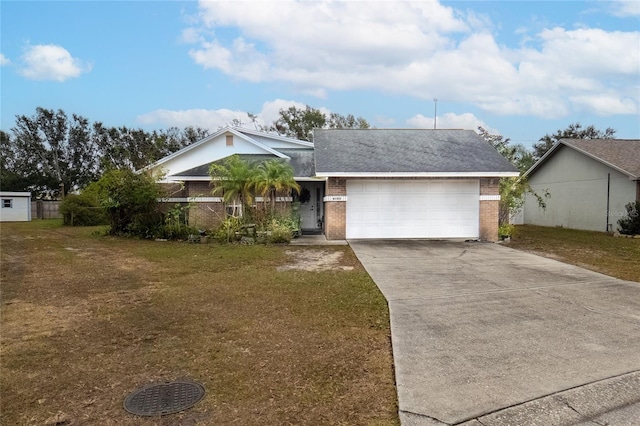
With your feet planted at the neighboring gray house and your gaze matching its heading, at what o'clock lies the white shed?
The white shed is roughly at 4 o'clock from the neighboring gray house.

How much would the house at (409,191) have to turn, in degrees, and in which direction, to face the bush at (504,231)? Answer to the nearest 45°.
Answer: approximately 90° to its left

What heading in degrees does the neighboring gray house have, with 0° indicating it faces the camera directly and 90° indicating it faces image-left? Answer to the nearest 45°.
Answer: approximately 315°

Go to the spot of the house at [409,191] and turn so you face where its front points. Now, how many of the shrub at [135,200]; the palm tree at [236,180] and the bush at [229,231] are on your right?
3

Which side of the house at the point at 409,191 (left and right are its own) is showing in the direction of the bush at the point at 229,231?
right

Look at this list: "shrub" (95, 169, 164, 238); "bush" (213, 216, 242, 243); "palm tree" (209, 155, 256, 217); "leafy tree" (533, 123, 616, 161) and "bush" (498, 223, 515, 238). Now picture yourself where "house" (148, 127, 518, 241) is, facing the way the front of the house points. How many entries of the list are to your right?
3

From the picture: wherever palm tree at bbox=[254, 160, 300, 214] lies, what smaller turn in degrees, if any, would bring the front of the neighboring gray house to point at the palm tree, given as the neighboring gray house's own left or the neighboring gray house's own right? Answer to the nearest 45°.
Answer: approximately 90° to the neighboring gray house's own right

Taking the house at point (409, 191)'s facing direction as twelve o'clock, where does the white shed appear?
The white shed is roughly at 4 o'clock from the house.

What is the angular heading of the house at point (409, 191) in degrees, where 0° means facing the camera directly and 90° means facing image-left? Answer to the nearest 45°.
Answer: approximately 0°
